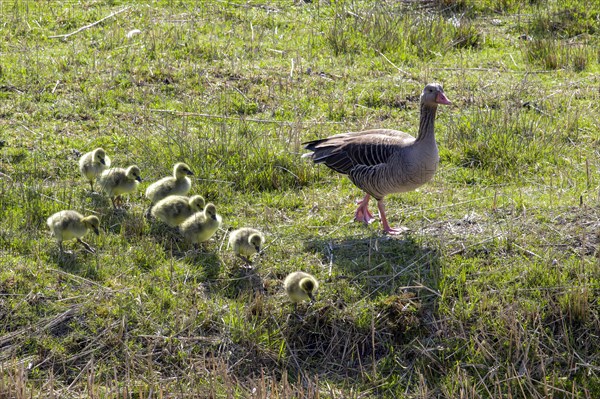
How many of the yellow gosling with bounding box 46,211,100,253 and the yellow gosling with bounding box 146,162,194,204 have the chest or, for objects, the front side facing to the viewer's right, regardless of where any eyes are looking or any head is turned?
2

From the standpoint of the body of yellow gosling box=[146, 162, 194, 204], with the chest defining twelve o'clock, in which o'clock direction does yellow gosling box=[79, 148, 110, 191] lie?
yellow gosling box=[79, 148, 110, 191] is roughly at 7 o'clock from yellow gosling box=[146, 162, 194, 204].

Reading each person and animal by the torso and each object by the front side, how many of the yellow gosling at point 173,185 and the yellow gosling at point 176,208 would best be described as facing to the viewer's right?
2

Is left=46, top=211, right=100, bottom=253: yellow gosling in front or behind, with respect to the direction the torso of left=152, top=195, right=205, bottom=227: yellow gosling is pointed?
behind

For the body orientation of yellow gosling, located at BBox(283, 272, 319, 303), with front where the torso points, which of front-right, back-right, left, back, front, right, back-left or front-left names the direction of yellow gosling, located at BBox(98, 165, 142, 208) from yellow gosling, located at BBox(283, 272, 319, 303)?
back

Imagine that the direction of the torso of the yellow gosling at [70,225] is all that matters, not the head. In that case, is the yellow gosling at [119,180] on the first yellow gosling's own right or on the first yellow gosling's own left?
on the first yellow gosling's own left

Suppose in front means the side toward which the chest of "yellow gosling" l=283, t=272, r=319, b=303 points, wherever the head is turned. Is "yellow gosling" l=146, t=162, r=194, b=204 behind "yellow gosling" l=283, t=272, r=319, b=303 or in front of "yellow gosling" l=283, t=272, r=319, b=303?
behind

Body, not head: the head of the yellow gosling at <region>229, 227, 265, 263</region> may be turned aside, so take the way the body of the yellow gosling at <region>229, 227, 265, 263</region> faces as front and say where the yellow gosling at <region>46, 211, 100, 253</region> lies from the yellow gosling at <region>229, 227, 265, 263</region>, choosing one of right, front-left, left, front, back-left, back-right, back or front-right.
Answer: back-right

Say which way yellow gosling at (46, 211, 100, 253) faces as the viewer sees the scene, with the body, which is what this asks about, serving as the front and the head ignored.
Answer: to the viewer's right

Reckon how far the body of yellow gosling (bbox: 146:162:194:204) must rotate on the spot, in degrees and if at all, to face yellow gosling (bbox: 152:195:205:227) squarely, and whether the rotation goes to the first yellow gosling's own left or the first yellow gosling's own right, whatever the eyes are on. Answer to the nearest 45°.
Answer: approximately 90° to the first yellow gosling's own right

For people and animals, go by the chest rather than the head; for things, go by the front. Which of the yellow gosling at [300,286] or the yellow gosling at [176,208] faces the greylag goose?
the yellow gosling at [176,208]
